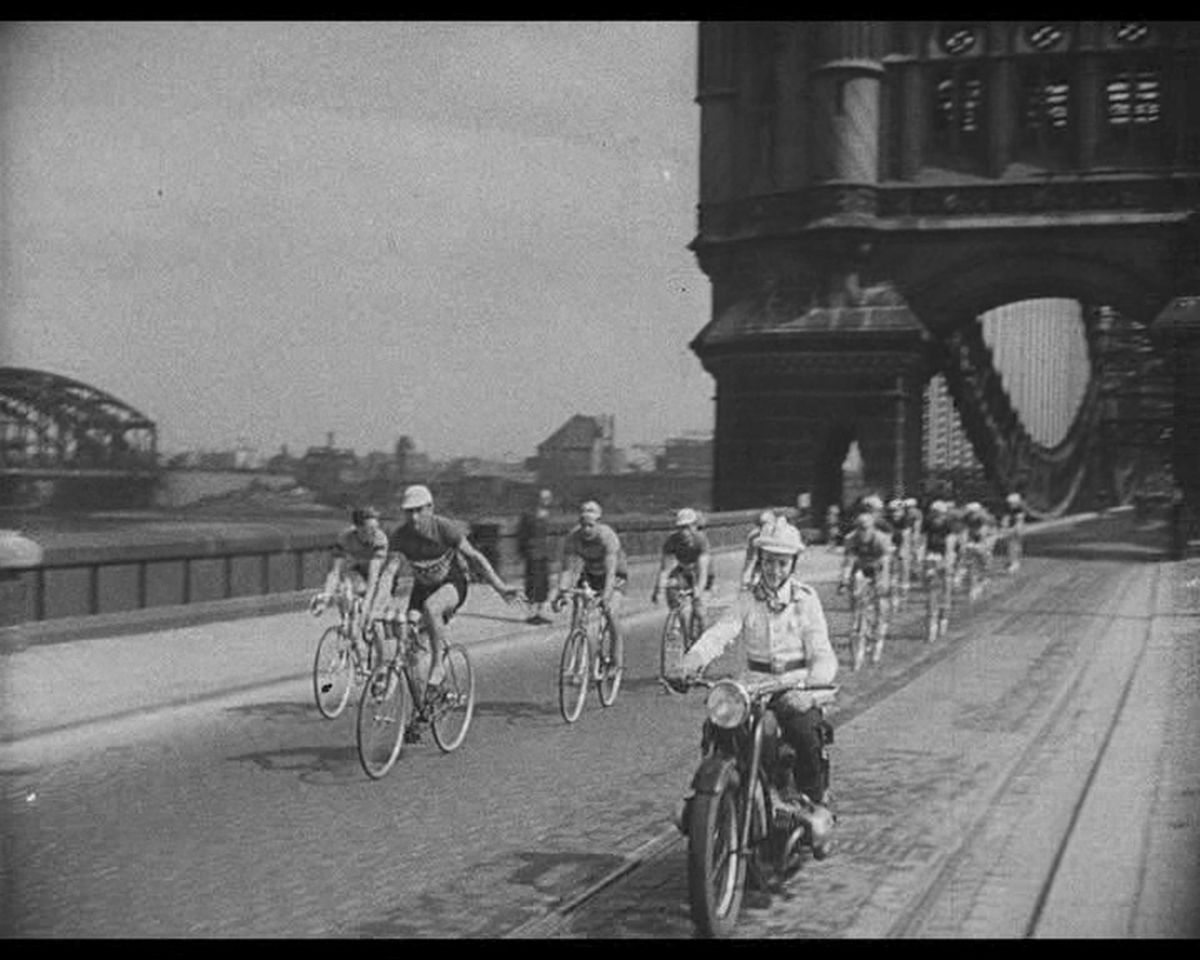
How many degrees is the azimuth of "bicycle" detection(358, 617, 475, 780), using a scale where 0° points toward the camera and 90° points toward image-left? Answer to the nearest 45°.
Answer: approximately 45°

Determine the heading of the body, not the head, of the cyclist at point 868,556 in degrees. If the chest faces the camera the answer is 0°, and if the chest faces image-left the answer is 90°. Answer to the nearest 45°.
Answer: approximately 0°

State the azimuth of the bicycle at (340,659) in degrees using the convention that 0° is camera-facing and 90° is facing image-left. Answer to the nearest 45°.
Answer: approximately 45°

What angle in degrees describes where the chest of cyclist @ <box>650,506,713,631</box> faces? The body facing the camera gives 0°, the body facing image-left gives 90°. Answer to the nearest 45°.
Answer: approximately 45°

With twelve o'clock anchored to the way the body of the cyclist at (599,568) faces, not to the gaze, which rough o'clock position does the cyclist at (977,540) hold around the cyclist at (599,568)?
the cyclist at (977,540) is roughly at 8 o'clock from the cyclist at (599,568).

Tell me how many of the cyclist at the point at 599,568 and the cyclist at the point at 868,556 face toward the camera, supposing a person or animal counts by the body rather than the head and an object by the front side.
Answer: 2

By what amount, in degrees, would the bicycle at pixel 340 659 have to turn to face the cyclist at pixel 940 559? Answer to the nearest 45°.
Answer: approximately 135° to its left

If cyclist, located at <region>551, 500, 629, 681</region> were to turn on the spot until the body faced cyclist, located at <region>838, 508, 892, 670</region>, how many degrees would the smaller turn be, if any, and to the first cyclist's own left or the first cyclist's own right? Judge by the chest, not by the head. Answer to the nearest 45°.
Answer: approximately 90° to the first cyclist's own left
